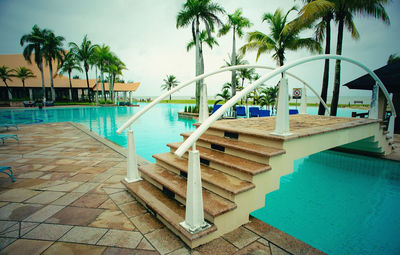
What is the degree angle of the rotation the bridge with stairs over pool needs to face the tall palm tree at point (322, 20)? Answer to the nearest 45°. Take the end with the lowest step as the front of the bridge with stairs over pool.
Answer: approximately 135° to its right

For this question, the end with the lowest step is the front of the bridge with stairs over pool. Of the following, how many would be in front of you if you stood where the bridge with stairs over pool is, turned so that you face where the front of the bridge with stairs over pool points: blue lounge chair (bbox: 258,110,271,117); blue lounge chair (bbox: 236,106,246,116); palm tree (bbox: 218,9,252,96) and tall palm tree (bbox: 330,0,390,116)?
0

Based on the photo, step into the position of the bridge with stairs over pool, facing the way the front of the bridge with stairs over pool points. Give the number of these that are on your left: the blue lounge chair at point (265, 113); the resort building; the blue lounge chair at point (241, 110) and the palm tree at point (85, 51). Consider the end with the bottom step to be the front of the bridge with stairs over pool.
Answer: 0

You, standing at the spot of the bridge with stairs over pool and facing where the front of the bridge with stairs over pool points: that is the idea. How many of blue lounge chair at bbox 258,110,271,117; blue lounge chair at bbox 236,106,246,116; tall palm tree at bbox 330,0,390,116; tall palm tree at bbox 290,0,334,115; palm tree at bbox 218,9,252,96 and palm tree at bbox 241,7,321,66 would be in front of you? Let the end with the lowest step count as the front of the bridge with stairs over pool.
0

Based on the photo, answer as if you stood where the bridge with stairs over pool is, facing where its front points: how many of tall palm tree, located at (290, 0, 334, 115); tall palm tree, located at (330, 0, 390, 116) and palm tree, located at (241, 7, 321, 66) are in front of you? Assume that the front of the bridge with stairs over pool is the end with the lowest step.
0

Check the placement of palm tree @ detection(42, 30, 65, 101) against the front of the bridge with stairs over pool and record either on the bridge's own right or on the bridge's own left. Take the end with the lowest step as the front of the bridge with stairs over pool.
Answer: on the bridge's own right

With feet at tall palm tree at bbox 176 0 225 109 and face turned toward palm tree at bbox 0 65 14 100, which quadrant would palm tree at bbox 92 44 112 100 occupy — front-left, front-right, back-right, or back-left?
front-right

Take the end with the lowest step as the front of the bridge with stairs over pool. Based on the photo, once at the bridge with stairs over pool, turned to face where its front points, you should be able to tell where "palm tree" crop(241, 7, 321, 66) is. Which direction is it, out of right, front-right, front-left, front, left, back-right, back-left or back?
back-right

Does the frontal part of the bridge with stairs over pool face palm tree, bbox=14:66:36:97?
no
